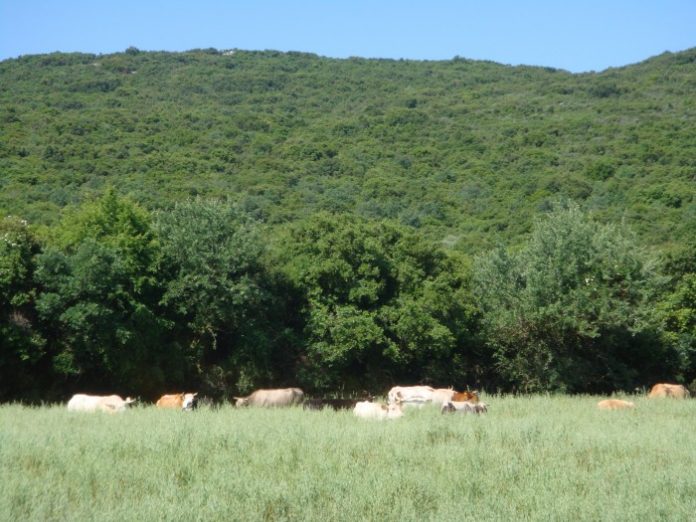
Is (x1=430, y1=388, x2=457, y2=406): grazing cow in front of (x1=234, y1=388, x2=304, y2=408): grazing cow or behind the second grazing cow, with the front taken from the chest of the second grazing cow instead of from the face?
behind

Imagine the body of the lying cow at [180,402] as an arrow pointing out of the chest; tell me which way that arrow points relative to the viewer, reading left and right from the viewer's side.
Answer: facing to the right of the viewer

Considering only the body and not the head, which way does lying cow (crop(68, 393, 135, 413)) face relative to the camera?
to the viewer's right

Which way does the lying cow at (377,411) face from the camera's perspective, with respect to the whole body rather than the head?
to the viewer's right

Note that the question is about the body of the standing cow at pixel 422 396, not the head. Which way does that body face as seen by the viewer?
to the viewer's right

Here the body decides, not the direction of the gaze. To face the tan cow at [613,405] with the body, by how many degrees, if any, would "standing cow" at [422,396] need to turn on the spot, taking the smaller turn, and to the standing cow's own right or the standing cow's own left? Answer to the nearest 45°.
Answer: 0° — it already faces it

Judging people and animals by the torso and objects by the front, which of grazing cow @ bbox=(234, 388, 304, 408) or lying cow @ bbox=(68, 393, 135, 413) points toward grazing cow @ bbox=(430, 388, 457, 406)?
lying cow @ bbox=(68, 393, 135, 413)

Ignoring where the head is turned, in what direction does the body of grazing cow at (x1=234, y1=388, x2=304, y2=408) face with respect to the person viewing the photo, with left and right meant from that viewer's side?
facing to the left of the viewer

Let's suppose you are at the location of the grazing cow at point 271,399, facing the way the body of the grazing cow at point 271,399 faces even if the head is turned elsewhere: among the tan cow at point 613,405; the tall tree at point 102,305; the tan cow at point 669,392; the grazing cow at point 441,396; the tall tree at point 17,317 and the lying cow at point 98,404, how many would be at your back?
3
